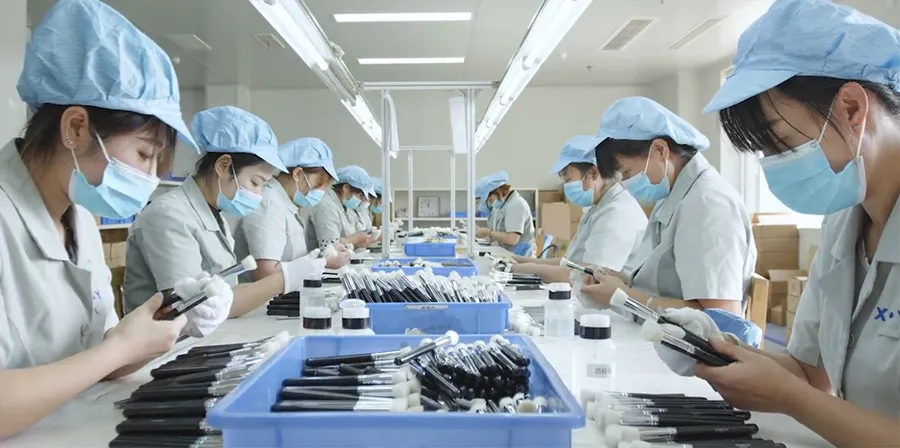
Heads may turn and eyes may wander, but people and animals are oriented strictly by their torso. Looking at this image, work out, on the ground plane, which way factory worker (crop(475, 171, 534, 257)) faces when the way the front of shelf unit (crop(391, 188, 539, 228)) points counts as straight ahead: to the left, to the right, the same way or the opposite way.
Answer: to the right

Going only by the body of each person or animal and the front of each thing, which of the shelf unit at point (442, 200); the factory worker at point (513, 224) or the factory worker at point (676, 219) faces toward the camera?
the shelf unit

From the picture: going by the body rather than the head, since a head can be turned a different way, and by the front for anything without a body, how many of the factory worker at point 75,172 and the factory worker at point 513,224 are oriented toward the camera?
0

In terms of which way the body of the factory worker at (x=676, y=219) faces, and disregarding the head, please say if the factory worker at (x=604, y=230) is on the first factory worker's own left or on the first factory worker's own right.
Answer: on the first factory worker's own right

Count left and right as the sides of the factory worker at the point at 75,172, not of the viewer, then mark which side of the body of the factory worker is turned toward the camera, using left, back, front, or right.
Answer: right

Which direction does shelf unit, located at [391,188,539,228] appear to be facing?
toward the camera

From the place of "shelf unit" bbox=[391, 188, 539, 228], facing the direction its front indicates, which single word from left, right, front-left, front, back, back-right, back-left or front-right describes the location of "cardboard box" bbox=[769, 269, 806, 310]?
front-left

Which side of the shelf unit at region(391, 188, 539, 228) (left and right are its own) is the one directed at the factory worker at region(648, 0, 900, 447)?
front

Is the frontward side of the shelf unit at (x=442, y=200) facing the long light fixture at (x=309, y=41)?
yes

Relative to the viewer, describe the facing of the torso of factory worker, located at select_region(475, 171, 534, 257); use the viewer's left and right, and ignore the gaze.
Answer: facing to the left of the viewer

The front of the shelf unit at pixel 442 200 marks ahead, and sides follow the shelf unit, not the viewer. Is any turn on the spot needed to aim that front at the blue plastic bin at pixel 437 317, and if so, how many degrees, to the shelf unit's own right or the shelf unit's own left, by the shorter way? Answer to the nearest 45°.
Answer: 0° — it already faces it

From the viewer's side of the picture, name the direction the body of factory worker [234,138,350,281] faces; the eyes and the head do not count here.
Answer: to the viewer's right

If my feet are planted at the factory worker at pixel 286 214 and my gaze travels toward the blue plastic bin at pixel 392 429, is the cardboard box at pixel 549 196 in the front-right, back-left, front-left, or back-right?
back-left
